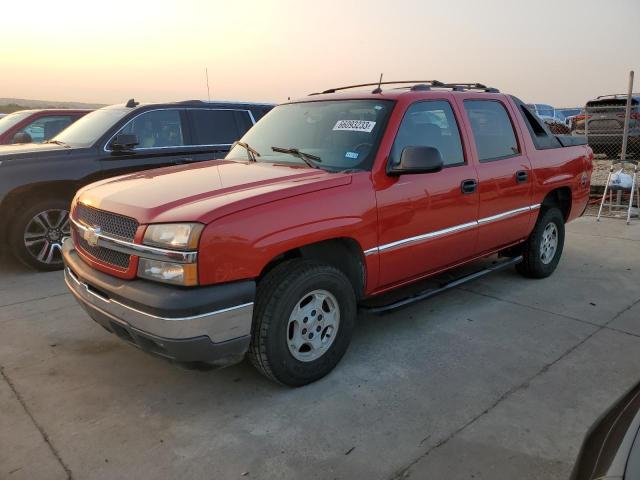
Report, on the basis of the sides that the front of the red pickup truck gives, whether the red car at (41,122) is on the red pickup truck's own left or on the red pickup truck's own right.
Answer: on the red pickup truck's own right

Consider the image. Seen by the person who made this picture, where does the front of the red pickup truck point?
facing the viewer and to the left of the viewer

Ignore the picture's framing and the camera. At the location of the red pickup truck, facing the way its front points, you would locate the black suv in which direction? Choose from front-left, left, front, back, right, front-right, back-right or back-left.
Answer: right
